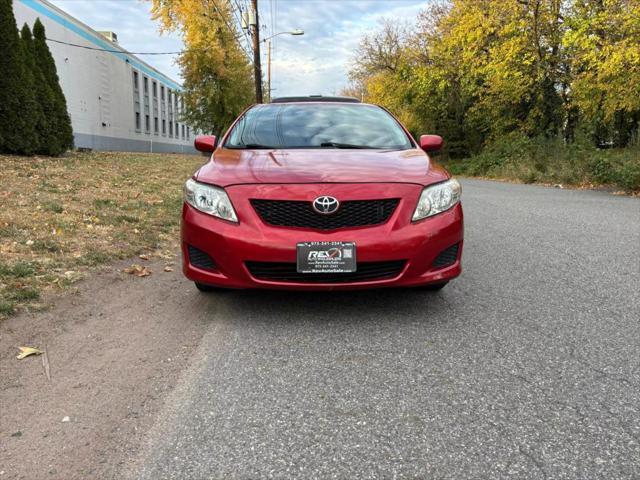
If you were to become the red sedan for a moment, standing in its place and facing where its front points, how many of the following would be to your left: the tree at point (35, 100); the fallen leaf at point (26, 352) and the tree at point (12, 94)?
0

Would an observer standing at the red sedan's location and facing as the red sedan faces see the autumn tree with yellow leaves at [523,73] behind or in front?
behind

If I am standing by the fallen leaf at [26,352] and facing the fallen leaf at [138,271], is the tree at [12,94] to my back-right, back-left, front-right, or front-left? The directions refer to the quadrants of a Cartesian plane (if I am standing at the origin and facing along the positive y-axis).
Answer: front-left

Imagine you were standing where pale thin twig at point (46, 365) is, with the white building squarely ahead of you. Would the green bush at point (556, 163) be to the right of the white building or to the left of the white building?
right

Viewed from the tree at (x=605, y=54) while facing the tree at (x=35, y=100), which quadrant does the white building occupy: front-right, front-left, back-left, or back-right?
front-right

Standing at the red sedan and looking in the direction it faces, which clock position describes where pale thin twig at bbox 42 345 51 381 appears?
The pale thin twig is roughly at 2 o'clock from the red sedan.

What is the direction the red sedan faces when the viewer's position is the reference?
facing the viewer

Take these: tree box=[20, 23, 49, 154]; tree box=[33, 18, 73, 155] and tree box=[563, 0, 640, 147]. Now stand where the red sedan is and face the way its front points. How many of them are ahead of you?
0

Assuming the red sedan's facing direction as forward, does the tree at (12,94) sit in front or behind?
behind

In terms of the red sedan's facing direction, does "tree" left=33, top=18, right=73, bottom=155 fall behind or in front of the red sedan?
behind

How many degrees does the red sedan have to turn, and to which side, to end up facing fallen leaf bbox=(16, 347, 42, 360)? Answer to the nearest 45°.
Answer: approximately 90° to its right

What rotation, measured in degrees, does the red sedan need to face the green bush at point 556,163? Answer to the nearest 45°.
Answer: approximately 135° to its left

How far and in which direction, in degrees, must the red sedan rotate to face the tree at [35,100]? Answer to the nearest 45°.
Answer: approximately 135° to its right
